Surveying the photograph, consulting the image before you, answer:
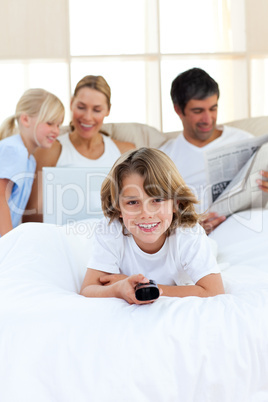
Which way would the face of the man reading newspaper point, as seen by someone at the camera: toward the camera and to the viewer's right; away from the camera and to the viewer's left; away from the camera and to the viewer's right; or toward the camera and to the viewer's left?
toward the camera and to the viewer's right

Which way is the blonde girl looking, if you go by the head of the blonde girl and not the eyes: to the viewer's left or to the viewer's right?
to the viewer's right

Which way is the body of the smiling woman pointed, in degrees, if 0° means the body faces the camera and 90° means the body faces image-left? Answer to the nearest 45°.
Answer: approximately 0°
